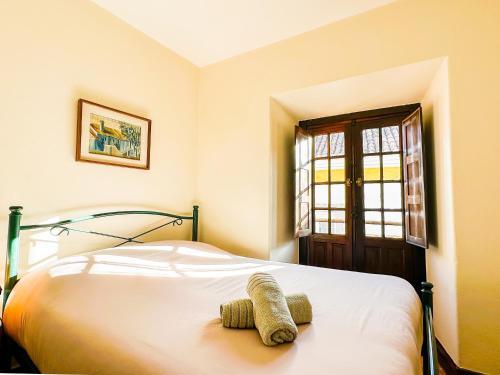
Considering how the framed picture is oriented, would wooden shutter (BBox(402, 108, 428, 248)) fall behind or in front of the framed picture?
in front

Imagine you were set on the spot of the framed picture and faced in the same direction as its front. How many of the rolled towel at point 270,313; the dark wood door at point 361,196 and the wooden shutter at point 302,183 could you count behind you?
0

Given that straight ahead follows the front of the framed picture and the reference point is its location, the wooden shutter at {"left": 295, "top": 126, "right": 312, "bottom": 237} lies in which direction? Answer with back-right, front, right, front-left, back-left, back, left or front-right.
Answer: front-left

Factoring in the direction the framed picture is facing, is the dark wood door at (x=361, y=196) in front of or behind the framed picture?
in front

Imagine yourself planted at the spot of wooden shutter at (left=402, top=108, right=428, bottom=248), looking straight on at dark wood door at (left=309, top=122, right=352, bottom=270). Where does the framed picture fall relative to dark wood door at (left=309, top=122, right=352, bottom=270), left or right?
left

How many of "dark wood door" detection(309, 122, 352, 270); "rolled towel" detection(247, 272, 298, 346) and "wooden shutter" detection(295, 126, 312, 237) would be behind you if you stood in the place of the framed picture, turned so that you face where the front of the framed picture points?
0

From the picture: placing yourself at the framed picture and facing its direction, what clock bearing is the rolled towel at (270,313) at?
The rolled towel is roughly at 1 o'clock from the framed picture.

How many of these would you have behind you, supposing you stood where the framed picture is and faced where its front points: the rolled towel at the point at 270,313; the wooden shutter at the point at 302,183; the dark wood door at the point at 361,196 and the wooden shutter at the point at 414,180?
0
